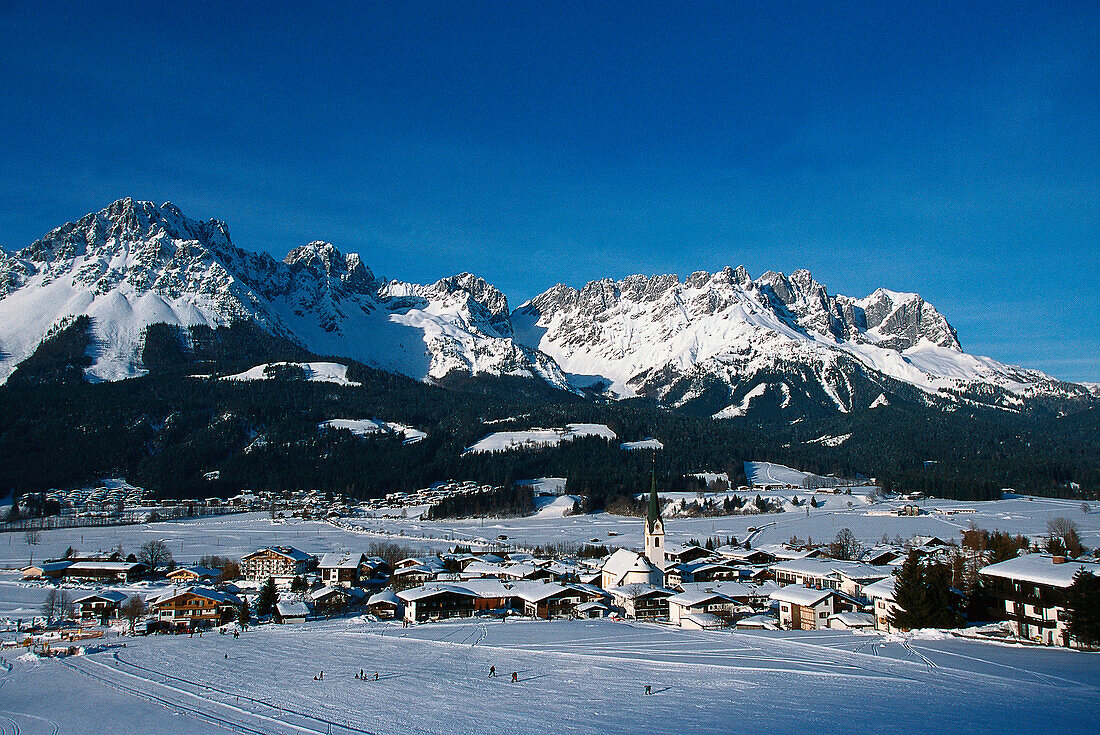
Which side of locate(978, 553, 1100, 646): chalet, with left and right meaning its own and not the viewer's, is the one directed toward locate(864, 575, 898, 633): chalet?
right

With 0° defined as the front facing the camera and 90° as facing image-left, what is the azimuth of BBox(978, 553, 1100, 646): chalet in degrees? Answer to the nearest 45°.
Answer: approximately 45°

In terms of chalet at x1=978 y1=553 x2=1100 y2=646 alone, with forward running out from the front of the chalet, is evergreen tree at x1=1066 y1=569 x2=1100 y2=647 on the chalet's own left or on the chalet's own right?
on the chalet's own left

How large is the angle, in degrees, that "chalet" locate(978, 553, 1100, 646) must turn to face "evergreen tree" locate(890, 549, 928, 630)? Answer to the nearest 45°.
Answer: approximately 45° to its right

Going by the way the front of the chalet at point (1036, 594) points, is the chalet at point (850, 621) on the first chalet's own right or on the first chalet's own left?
on the first chalet's own right
